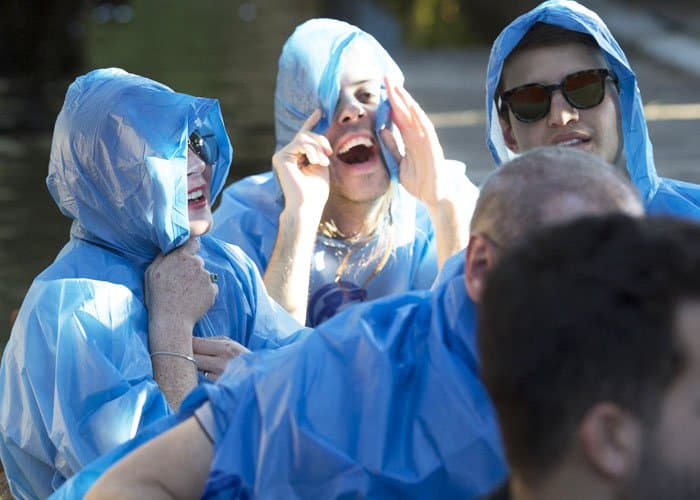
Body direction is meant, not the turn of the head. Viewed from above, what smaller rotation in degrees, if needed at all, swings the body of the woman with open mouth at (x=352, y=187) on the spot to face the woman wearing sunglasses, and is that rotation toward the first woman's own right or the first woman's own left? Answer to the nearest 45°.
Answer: approximately 45° to the first woman's own right

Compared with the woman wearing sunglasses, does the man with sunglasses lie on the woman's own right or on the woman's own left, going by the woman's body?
on the woman's own left

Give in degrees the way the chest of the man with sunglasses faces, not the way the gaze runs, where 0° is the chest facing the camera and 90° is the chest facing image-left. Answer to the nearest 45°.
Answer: approximately 0°

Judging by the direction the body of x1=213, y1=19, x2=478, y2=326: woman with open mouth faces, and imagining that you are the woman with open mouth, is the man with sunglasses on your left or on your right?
on your left

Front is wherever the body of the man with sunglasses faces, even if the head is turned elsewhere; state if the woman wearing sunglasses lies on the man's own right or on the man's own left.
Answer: on the man's own right

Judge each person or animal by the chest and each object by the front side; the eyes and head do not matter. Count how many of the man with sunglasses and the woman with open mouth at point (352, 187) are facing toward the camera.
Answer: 2

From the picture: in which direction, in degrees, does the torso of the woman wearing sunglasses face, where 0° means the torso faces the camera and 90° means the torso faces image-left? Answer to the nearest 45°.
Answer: approximately 315°
